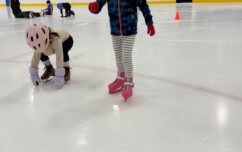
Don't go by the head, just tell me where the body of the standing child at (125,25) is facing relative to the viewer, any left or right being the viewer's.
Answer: facing the viewer
